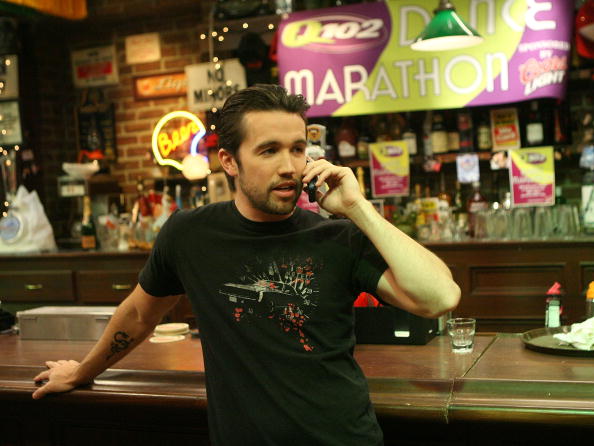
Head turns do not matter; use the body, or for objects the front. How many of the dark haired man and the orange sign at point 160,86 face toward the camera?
2

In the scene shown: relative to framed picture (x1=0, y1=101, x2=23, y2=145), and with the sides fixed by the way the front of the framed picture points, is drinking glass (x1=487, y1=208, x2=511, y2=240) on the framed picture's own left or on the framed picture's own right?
on the framed picture's own left

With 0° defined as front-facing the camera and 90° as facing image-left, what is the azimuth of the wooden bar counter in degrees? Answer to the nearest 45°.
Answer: approximately 0°

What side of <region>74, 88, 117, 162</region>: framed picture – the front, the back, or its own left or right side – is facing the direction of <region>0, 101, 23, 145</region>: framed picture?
right

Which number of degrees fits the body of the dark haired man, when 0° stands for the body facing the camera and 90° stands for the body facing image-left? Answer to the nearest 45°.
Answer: approximately 0°

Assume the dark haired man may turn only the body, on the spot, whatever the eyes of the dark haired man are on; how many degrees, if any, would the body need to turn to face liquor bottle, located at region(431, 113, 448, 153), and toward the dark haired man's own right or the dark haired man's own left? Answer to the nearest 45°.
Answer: approximately 180°
